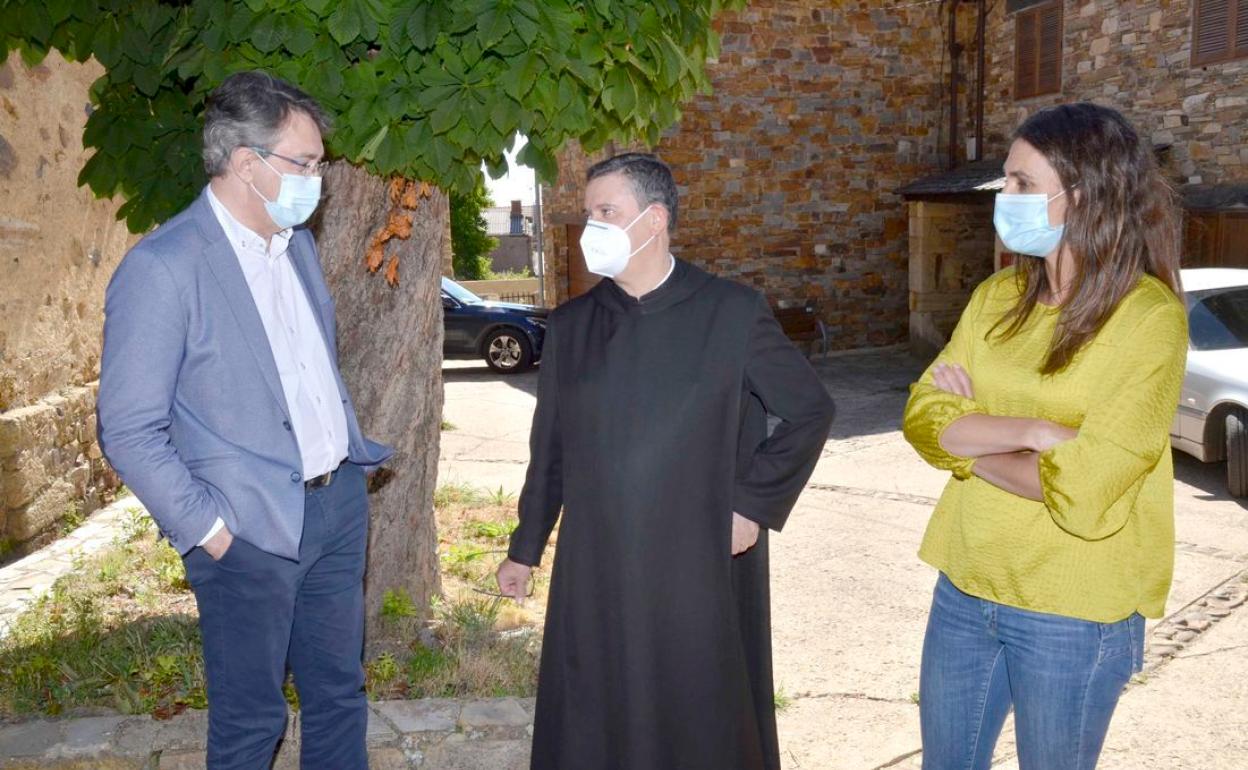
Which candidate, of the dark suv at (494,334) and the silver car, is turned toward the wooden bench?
the dark suv

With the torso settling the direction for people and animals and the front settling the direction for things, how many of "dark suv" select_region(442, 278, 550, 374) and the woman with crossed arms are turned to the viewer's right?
1

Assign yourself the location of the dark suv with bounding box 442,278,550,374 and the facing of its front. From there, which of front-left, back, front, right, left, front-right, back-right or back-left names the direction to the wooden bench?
front

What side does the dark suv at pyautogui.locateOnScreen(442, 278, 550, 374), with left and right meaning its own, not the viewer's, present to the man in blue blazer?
right

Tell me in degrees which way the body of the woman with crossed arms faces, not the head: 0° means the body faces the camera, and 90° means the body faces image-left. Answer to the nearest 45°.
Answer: approximately 45°

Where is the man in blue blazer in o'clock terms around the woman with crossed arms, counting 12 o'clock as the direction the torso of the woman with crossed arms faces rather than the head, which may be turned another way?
The man in blue blazer is roughly at 1 o'clock from the woman with crossed arms.

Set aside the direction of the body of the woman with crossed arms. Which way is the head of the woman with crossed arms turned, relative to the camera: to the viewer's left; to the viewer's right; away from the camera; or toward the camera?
to the viewer's left

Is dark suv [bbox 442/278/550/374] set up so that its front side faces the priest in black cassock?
no

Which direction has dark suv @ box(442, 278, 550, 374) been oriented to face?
to the viewer's right

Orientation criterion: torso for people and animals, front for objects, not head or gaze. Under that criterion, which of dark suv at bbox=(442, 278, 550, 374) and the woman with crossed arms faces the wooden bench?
the dark suv
